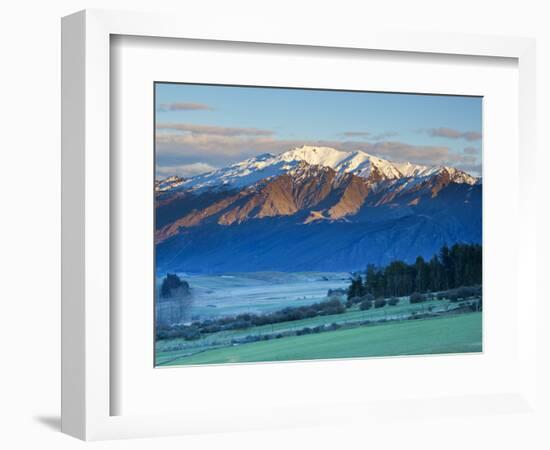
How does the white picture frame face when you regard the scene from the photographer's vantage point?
facing the viewer and to the right of the viewer
